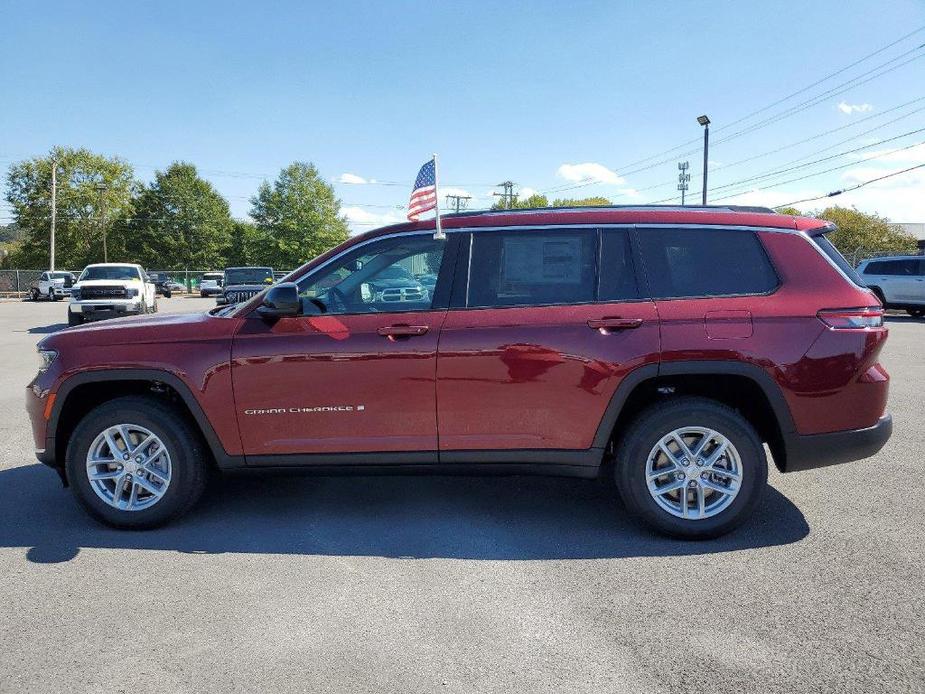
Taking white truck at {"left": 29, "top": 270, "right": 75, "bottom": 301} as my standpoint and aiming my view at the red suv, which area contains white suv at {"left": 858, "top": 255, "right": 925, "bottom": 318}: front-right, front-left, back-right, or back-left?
front-left

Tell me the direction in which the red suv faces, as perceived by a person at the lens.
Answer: facing to the left of the viewer

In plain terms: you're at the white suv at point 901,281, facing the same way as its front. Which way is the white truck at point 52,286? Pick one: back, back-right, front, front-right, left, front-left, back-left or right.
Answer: back

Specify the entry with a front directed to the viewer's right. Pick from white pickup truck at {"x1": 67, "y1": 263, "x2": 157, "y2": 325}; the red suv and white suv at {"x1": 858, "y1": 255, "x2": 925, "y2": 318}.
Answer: the white suv

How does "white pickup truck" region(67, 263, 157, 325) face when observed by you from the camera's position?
facing the viewer

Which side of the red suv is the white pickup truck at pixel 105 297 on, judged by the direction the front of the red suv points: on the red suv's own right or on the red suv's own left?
on the red suv's own right

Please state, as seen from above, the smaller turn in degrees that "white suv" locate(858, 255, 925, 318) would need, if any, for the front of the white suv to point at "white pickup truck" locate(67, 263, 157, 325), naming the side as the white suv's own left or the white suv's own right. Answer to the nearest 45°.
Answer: approximately 135° to the white suv's own right

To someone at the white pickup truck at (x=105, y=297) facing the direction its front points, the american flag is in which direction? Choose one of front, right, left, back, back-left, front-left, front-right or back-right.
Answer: front

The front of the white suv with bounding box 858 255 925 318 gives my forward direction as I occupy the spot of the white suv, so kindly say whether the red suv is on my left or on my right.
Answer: on my right

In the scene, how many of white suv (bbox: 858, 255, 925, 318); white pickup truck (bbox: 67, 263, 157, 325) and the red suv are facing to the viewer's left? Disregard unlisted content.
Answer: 1

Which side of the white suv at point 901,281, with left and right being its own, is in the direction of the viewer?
right

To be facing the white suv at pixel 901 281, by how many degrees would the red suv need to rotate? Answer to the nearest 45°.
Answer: approximately 135° to its right

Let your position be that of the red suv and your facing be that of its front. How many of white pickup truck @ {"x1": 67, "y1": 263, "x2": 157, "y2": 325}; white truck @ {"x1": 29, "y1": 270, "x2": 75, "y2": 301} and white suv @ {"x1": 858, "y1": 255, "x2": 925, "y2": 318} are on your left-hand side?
0
